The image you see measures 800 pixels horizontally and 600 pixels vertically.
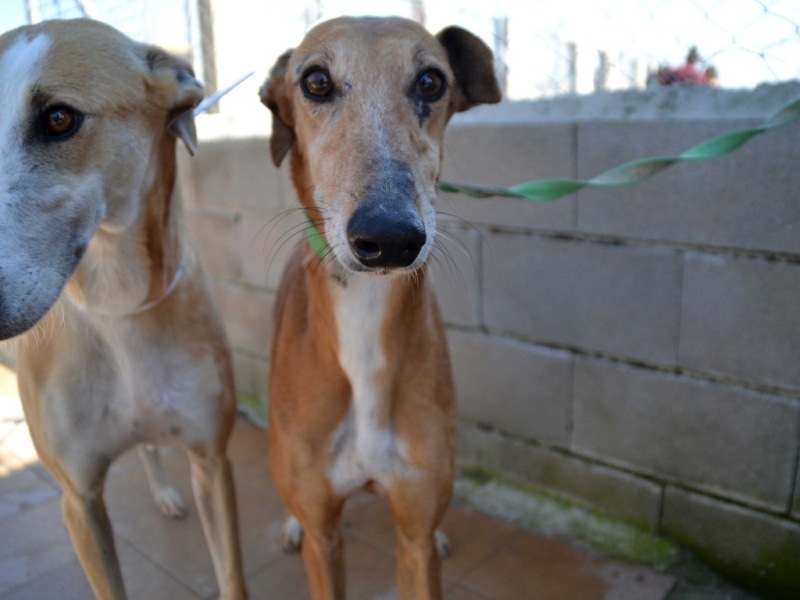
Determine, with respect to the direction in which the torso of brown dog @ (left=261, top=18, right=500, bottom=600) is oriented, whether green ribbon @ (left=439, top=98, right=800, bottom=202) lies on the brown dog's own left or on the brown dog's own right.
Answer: on the brown dog's own left

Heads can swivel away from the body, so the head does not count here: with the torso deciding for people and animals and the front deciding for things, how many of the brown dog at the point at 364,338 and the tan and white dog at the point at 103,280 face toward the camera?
2
